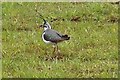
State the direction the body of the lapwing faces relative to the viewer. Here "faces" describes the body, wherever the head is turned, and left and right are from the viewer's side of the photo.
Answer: facing to the left of the viewer
